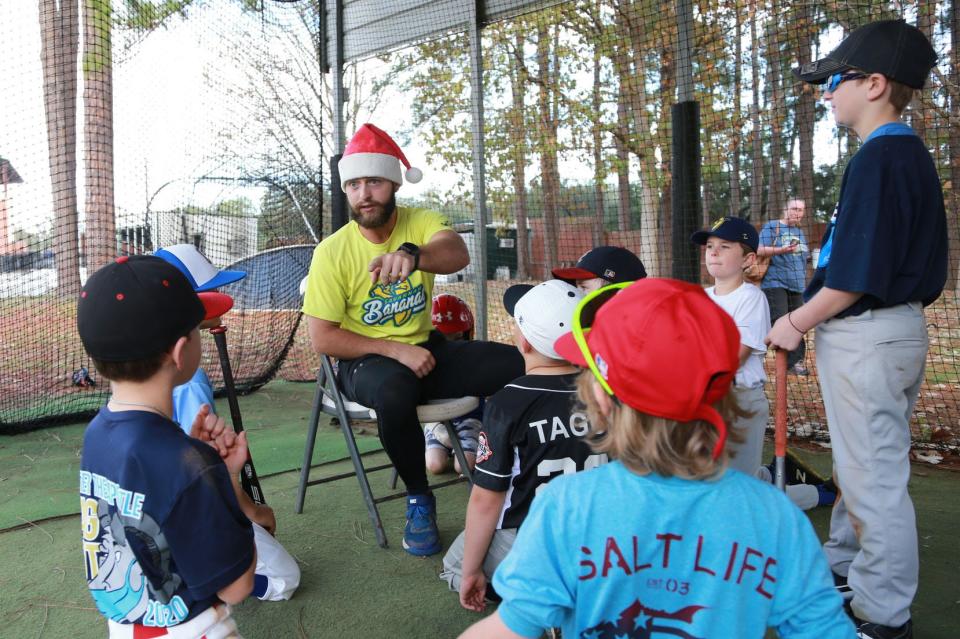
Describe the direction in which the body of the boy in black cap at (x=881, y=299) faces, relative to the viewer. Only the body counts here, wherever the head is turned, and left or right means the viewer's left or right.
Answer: facing to the left of the viewer

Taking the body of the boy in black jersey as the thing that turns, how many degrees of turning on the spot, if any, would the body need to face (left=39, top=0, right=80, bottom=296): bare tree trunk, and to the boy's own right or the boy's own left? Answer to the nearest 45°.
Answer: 0° — they already face it

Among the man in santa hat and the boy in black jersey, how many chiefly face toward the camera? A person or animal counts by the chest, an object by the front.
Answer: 1

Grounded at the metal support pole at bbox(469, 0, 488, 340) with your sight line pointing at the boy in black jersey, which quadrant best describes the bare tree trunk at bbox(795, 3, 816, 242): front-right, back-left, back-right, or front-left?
back-left

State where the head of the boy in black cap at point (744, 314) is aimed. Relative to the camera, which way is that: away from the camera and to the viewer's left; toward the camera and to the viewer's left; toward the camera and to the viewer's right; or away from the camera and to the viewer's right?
toward the camera and to the viewer's left

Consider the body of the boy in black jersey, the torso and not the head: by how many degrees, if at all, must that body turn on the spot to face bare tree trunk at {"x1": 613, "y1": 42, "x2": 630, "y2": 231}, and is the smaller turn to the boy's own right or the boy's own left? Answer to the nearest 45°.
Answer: approximately 45° to the boy's own right

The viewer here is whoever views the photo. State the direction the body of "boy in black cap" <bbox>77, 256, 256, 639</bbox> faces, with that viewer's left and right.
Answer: facing away from the viewer and to the right of the viewer

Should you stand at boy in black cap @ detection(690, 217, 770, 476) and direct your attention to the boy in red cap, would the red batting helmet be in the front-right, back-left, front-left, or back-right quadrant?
back-right

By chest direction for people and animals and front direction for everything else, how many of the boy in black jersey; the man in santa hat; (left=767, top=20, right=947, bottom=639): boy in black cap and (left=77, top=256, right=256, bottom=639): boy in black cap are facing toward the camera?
1

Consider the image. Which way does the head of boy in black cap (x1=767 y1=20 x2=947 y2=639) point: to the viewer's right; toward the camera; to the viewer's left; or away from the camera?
to the viewer's left
